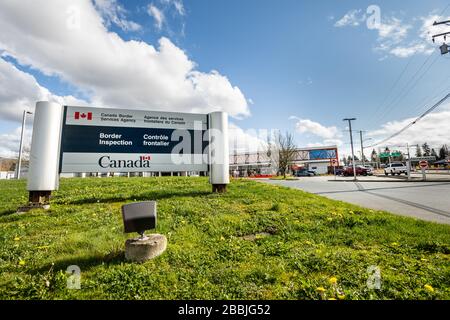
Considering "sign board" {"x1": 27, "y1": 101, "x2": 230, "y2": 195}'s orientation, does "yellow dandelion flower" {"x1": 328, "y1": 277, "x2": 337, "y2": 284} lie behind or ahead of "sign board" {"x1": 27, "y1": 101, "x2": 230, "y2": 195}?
ahead

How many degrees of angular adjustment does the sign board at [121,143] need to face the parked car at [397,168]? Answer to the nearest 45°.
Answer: approximately 90° to its left

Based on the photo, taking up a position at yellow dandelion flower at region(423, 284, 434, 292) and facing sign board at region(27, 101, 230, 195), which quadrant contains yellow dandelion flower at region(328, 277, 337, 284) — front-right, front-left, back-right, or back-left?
front-left

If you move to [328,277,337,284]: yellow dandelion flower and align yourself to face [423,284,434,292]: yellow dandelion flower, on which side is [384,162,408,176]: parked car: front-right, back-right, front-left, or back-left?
front-left

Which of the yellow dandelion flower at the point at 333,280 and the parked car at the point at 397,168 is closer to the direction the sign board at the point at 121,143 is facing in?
the yellow dandelion flower

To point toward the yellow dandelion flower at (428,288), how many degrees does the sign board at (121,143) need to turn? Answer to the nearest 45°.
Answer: approximately 45° to its left

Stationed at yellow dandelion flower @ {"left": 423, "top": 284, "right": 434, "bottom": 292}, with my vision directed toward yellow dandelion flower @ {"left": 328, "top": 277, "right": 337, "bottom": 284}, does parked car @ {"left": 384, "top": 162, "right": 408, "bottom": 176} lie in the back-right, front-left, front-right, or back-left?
back-right

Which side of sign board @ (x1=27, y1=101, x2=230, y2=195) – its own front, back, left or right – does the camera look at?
front
